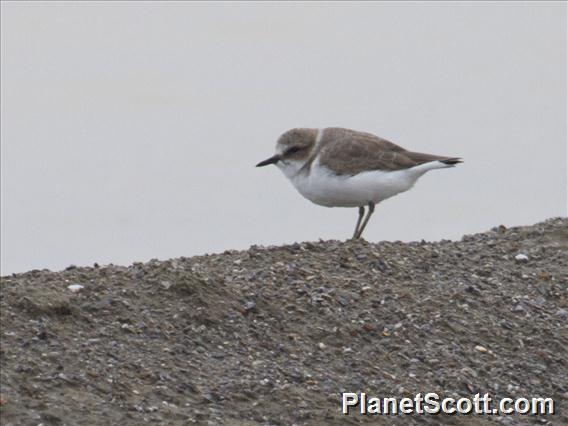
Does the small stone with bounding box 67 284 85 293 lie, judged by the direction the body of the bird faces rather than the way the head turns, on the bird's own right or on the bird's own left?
on the bird's own left

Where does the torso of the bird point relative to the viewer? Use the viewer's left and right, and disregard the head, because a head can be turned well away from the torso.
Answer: facing to the left of the viewer
